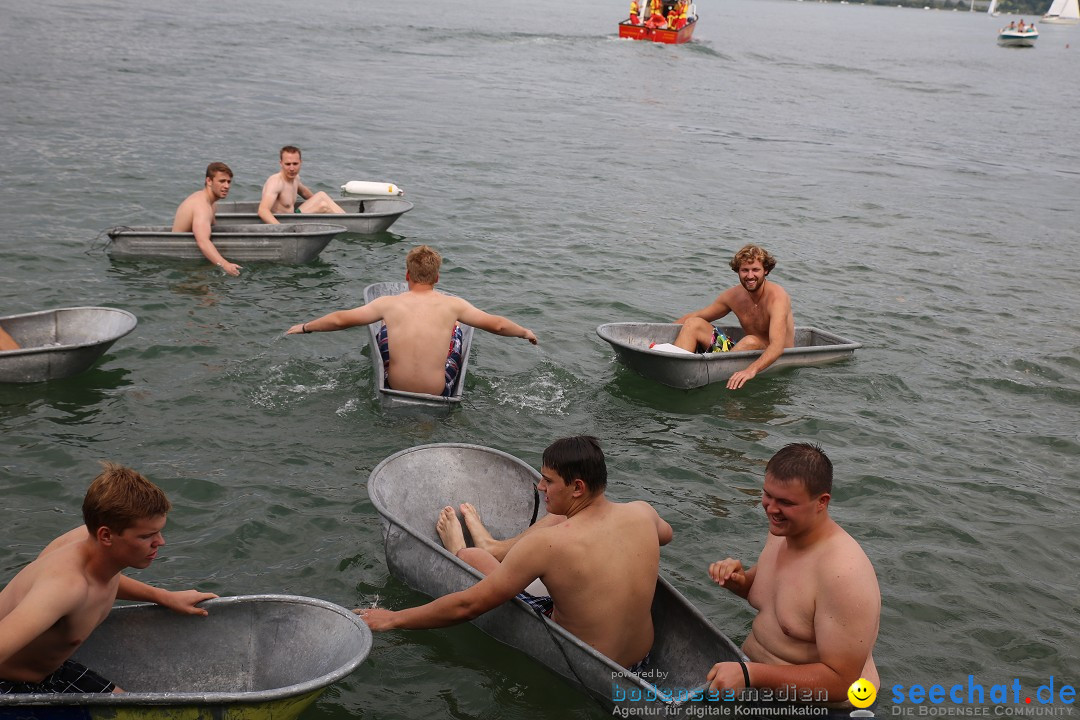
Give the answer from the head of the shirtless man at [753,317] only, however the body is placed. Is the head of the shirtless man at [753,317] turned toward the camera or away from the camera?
toward the camera

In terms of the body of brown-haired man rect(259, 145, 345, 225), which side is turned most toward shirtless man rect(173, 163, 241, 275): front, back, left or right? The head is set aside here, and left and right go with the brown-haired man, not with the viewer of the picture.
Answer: right

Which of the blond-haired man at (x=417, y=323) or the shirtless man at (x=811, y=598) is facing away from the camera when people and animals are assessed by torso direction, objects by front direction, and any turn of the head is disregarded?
the blond-haired man

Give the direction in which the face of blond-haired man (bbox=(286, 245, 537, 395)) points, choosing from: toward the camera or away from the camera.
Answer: away from the camera

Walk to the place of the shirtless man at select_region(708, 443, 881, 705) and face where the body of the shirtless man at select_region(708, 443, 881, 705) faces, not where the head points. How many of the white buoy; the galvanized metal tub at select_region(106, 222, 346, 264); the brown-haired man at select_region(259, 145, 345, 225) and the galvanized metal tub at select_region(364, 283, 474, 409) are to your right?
4

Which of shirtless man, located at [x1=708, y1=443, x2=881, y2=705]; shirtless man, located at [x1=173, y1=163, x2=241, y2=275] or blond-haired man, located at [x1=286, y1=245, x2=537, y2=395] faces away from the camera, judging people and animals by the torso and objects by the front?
the blond-haired man

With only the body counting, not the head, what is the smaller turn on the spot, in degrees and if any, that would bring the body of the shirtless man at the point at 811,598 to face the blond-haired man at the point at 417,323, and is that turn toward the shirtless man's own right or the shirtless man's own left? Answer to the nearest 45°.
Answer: approximately 90° to the shirtless man's own right

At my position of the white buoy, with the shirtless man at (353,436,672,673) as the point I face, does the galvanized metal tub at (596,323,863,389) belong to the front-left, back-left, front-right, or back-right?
front-left

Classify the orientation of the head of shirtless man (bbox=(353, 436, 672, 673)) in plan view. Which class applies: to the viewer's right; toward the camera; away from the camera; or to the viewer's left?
to the viewer's left

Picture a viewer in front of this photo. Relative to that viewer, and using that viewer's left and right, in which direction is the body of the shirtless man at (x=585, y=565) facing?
facing away from the viewer and to the left of the viewer

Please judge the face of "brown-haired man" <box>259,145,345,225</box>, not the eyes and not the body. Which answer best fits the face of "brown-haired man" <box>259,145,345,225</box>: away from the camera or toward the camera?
toward the camera

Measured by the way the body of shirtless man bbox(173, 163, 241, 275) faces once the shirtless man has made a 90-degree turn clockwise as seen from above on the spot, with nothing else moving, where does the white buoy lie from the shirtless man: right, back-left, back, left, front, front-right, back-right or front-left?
back-left

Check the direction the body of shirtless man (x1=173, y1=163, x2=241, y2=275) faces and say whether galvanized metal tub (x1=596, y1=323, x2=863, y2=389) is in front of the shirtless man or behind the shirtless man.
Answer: in front

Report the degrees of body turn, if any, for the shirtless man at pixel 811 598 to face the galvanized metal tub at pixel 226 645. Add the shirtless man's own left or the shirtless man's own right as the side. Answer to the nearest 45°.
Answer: approximately 45° to the shirtless man's own right
